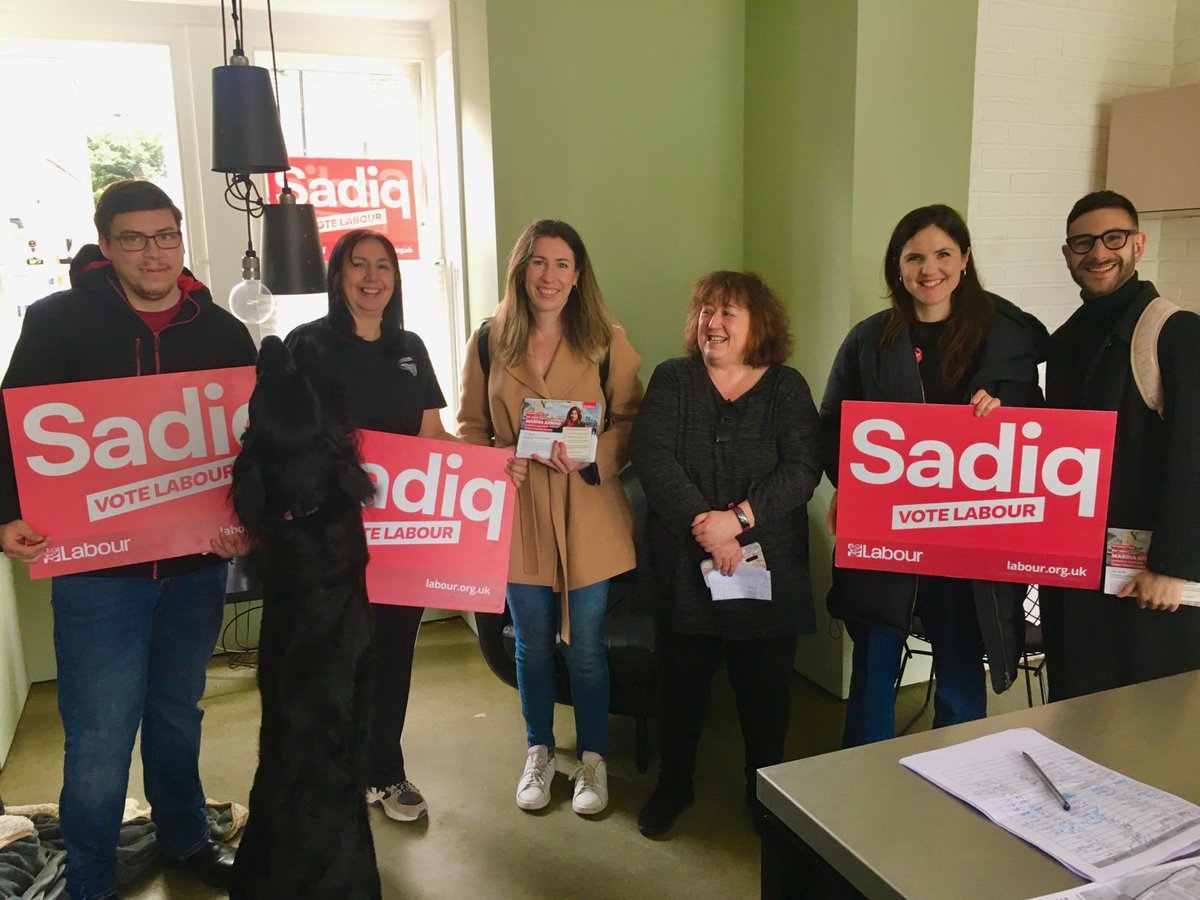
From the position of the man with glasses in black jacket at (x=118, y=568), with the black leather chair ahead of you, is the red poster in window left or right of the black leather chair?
left

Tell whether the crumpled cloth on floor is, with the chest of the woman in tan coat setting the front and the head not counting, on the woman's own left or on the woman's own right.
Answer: on the woman's own right

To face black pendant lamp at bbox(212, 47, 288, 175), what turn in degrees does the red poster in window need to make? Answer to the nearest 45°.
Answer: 0° — it already faces it

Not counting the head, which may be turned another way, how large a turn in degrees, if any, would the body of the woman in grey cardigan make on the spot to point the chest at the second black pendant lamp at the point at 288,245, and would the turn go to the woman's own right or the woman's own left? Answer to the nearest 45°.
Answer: approximately 90° to the woman's own right

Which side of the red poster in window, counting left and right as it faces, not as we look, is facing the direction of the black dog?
front

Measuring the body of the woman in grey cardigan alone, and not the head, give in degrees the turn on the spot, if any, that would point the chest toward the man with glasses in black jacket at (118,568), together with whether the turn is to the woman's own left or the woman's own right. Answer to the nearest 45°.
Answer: approximately 45° to the woman's own right

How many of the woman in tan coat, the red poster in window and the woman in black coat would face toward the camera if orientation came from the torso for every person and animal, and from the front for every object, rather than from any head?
3
